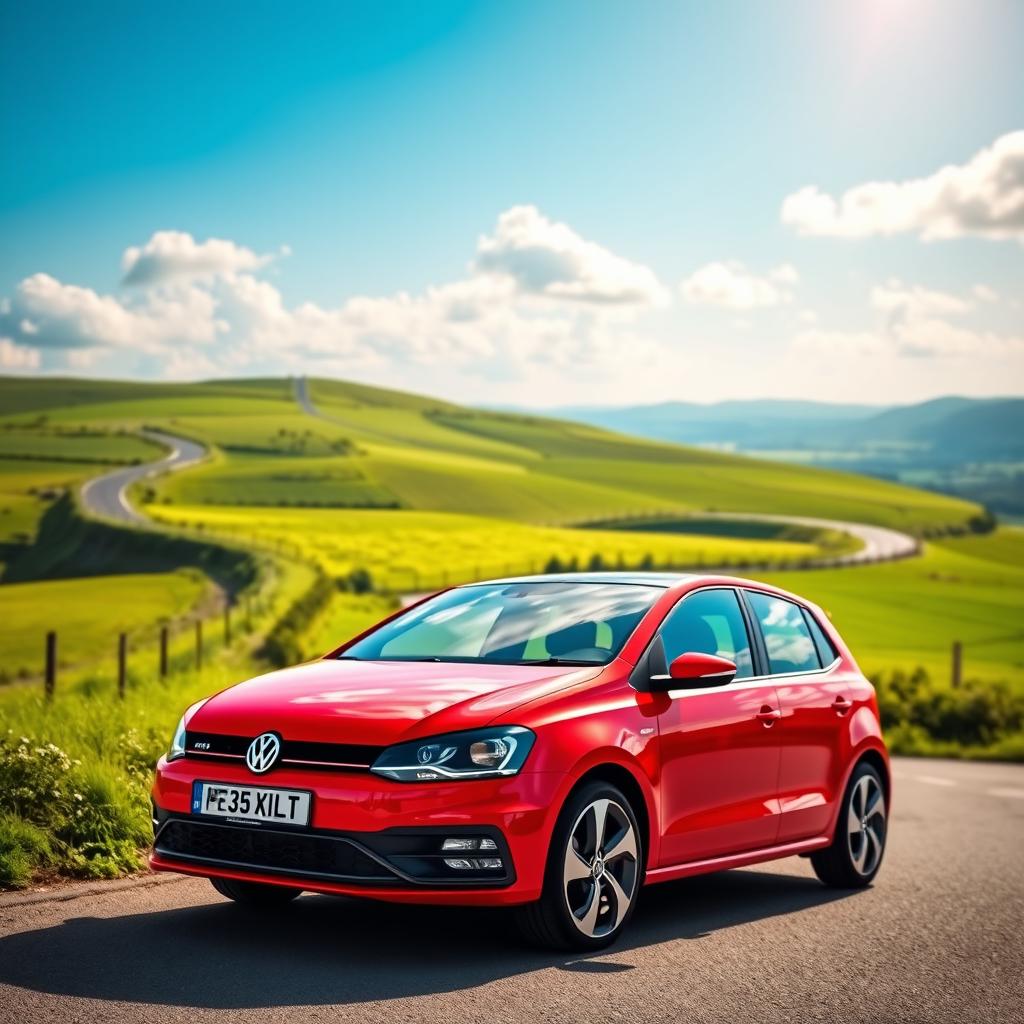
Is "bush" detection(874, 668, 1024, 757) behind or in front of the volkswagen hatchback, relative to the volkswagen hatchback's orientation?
behind

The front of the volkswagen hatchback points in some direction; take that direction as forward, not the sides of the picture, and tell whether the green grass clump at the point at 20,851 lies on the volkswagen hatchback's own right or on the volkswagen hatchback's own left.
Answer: on the volkswagen hatchback's own right

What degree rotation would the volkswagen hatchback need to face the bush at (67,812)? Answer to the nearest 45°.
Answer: approximately 90° to its right

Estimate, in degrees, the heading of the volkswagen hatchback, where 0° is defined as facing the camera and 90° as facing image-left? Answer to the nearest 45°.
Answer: approximately 45°
